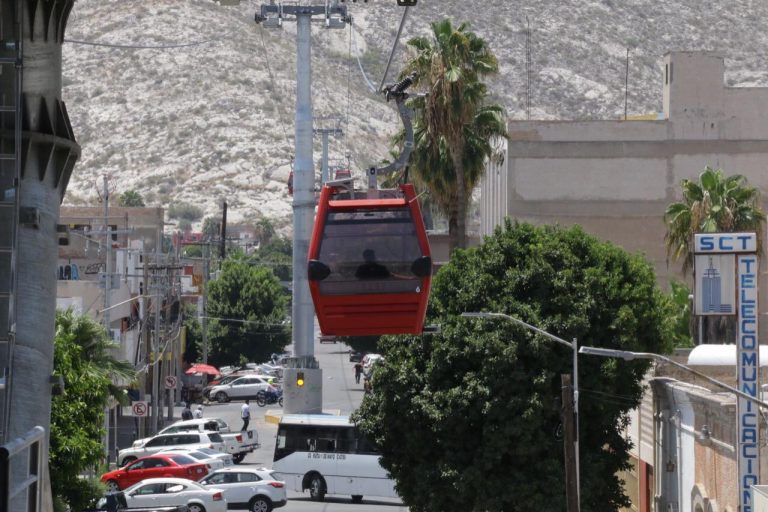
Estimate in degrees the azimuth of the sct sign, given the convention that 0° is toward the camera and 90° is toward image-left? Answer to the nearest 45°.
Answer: approximately 0°

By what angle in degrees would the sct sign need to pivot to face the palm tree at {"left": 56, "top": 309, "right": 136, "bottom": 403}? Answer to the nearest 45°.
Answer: approximately 90° to its right

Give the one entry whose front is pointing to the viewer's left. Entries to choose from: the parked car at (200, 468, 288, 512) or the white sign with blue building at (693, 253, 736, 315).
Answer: the parked car

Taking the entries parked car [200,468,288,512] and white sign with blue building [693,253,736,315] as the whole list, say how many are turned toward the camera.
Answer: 1

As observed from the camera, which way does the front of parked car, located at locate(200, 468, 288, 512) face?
facing to the left of the viewer

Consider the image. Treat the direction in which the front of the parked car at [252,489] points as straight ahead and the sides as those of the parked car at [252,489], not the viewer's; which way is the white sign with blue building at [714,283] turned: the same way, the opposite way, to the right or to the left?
to the left

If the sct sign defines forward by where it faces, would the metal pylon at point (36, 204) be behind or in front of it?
in front
